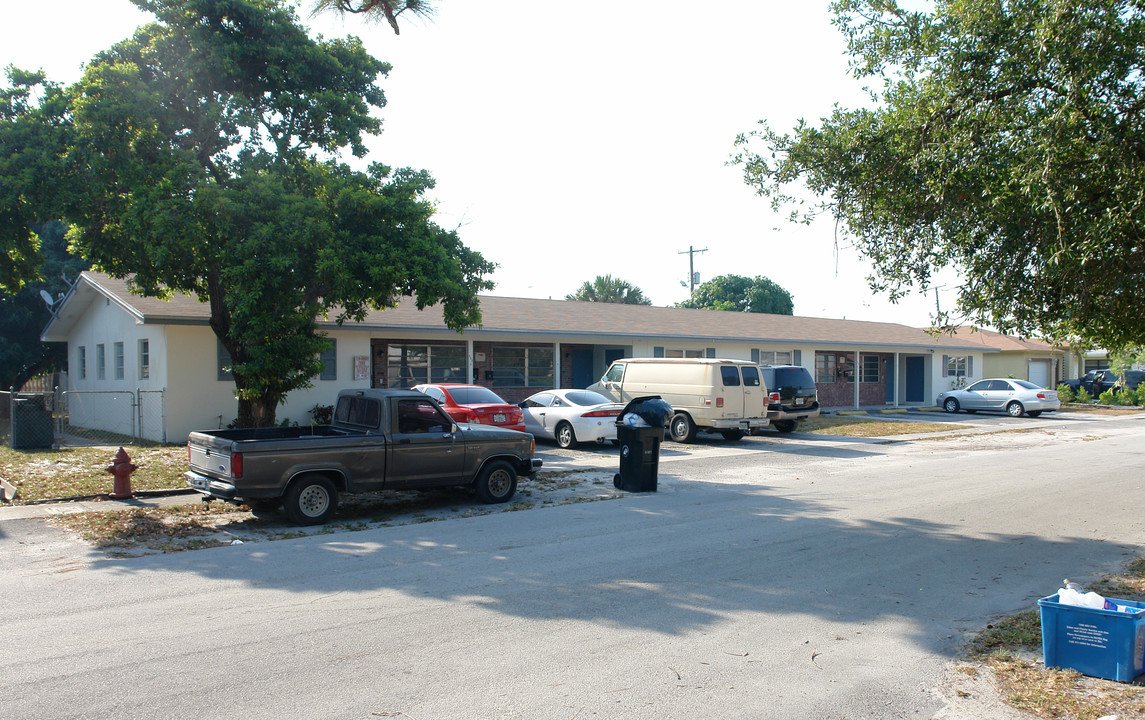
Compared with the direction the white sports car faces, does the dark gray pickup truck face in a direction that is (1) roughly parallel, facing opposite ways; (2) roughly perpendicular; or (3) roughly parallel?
roughly perpendicular

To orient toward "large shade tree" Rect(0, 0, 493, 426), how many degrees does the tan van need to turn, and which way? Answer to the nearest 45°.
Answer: approximately 90° to its left

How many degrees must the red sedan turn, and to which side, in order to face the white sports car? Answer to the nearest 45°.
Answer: approximately 90° to its right

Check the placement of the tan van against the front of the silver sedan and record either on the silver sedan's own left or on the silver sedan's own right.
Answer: on the silver sedan's own left

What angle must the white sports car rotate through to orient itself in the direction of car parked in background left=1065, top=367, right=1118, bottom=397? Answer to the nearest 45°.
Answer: approximately 90° to its right

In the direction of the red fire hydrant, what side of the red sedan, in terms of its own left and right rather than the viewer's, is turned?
left

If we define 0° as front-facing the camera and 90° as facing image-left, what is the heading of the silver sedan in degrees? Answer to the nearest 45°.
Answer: approximately 135°

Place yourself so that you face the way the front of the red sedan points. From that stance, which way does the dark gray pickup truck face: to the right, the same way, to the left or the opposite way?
to the right
